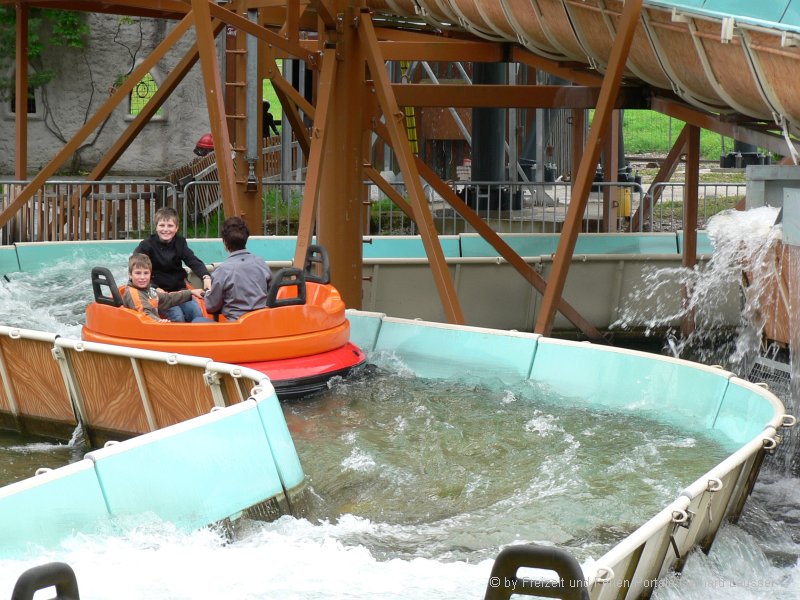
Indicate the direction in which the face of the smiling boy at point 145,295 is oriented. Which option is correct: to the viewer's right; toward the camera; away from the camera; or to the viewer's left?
toward the camera

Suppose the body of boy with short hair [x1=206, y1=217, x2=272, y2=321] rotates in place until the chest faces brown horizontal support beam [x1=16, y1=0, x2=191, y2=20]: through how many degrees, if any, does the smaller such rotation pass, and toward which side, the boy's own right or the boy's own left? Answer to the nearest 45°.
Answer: approximately 45° to the boy's own right

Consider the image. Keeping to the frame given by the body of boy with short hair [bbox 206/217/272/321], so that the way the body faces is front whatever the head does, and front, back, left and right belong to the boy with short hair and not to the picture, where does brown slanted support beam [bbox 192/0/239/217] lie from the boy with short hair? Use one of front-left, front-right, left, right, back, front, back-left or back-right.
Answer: front-right

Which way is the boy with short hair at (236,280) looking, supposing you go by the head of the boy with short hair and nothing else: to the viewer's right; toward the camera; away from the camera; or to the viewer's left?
away from the camera

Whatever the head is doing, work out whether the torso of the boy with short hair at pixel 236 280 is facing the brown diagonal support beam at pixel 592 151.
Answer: no

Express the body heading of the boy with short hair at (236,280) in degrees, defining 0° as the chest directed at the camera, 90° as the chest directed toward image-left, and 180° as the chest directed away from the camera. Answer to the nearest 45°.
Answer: approximately 135°

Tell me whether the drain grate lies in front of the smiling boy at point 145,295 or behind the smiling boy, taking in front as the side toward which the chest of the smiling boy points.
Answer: in front

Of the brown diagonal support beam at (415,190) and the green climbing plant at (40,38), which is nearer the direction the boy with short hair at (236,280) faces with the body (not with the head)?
the green climbing plant

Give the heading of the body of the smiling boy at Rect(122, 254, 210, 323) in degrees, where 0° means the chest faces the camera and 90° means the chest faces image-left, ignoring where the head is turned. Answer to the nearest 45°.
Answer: approximately 315°

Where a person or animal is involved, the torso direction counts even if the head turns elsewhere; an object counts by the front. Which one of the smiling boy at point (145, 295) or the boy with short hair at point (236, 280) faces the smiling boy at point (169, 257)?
the boy with short hair

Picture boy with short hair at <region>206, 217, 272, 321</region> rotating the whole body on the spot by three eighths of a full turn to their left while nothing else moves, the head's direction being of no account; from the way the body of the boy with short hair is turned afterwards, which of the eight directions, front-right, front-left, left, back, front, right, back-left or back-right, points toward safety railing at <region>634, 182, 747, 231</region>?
back-left

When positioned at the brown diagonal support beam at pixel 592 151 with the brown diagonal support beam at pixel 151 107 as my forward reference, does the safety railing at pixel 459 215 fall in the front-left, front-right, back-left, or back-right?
front-right

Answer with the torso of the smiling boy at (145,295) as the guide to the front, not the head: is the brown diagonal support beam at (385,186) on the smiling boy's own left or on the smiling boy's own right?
on the smiling boy's own left

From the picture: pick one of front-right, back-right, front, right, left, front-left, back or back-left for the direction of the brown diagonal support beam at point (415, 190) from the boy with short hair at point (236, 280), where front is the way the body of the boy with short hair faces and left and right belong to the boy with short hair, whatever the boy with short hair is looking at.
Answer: right

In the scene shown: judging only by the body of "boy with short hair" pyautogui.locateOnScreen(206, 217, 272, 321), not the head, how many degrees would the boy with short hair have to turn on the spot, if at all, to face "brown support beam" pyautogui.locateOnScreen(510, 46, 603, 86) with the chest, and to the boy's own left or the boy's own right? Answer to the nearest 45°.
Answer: approximately 90° to the boy's own right

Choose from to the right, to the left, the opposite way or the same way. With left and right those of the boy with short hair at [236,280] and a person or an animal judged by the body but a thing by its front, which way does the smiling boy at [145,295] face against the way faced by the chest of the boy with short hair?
the opposite way

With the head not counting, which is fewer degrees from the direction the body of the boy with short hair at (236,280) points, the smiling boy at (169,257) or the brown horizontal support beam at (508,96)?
the smiling boy

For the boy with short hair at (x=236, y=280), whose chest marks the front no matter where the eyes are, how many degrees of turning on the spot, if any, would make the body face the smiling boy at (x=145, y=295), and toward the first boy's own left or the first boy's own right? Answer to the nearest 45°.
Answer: approximately 45° to the first boy's own left
